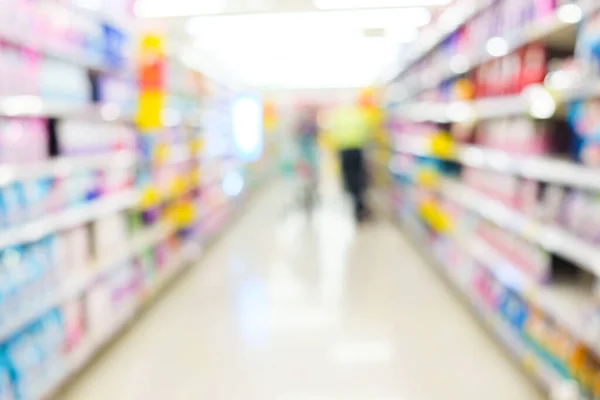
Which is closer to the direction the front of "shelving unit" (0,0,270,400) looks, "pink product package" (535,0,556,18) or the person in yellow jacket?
the pink product package

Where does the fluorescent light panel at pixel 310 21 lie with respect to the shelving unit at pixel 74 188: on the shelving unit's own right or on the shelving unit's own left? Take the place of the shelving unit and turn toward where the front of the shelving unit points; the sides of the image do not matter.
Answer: on the shelving unit's own left

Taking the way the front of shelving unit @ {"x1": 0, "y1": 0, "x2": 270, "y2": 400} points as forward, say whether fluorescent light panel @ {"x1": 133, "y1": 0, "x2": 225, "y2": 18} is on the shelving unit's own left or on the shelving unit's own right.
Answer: on the shelving unit's own left

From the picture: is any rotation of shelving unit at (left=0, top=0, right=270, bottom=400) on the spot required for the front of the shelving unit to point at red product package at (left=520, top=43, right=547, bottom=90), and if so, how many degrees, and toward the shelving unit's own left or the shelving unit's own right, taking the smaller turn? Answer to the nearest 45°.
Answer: approximately 45° to the shelving unit's own left

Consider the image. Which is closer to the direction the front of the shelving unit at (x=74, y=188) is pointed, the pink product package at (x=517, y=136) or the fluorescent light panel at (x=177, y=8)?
the pink product package

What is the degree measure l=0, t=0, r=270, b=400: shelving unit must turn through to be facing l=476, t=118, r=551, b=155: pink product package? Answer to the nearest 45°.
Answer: approximately 45° to its left

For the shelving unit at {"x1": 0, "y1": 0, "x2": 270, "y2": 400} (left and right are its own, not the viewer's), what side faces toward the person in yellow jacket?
left

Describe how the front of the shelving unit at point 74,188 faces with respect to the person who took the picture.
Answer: facing the viewer and to the right of the viewer

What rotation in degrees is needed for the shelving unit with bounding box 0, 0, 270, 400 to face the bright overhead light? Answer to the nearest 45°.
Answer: approximately 90° to its left

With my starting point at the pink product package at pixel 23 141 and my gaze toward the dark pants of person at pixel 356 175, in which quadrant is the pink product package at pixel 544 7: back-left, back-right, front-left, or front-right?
front-right
